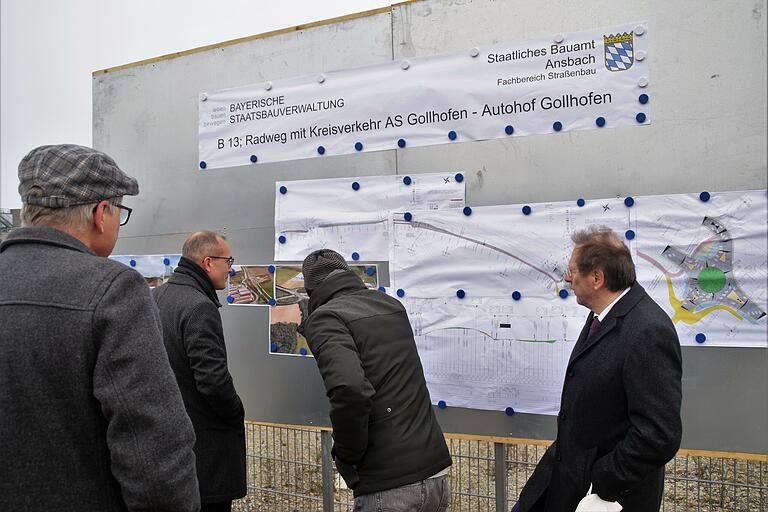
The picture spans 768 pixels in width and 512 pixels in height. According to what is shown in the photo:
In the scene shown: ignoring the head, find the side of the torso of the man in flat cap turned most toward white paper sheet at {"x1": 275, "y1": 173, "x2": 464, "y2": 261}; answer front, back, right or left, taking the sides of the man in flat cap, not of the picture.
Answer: front

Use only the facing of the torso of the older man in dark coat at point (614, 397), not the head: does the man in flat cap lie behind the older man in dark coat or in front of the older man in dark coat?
in front

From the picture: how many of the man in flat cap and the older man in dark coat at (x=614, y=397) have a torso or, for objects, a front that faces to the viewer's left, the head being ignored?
1

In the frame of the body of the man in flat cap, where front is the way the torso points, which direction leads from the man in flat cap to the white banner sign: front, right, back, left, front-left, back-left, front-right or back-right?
front

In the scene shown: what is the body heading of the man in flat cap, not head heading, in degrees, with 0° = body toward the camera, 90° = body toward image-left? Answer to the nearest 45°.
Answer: approximately 225°

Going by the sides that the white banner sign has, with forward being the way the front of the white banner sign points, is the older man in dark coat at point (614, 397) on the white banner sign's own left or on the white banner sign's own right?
on the white banner sign's own left

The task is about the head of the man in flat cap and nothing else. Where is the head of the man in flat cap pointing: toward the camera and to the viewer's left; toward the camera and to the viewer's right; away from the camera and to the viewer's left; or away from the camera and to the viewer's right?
away from the camera and to the viewer's right

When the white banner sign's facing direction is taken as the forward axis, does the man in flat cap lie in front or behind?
in front

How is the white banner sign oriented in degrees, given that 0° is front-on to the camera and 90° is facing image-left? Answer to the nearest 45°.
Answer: approximately 45°

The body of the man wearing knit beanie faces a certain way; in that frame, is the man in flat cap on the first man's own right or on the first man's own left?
on the first man's own left

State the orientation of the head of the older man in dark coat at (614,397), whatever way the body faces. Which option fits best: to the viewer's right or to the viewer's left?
to the viewer's left

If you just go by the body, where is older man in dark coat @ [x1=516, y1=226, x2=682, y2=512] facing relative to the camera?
to the viewer's left

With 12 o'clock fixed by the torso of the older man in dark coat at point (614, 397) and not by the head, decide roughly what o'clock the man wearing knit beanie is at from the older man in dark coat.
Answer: The man wearing knit beanie is roughly at 12 o'clock from the older man in dark coat.
